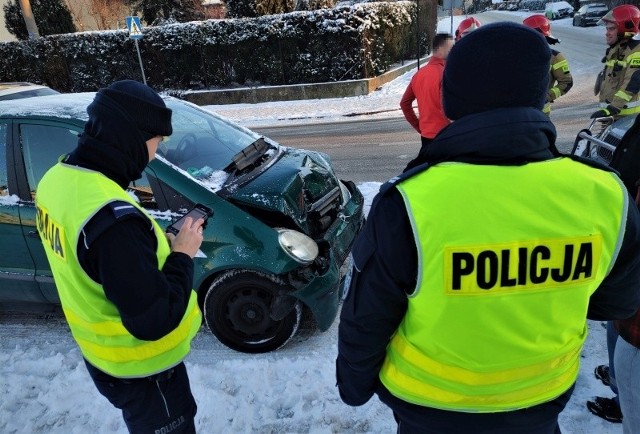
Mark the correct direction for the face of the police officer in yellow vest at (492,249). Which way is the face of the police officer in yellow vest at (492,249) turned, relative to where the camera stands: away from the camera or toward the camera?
away from the camera

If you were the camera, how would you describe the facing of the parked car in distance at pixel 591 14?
facing the viewer and to the left of the viewer

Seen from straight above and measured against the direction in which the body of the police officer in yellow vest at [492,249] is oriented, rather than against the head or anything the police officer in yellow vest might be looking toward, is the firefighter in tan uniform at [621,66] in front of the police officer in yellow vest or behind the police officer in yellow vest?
in front

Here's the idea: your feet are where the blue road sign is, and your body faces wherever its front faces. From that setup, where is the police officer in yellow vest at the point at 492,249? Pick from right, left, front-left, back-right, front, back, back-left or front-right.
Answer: front

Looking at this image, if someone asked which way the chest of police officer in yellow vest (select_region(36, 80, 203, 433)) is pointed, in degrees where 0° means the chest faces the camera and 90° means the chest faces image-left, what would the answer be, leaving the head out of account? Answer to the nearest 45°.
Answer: approximately 225°

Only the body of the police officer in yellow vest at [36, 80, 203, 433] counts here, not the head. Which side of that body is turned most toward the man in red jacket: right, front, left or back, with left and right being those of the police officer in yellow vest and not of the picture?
front

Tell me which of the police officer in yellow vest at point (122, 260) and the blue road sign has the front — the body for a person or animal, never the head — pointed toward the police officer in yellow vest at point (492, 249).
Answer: the blue road sign

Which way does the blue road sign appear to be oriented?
toward the camera

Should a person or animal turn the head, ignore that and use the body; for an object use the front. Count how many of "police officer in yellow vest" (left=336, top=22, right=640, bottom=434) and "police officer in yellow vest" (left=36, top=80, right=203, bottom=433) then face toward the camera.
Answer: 0

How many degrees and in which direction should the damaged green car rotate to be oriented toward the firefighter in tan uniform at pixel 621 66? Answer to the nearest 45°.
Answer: approximately 45° to its left

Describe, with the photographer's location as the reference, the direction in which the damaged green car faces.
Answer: facing the viewer and to the right of the viewer

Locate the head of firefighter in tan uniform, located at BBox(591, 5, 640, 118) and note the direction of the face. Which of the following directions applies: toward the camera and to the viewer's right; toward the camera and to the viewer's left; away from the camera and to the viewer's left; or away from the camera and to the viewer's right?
toward the camera and to the viewer's left

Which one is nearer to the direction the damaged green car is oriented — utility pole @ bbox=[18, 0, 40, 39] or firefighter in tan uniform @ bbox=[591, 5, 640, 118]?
the firefighter in tan uniform

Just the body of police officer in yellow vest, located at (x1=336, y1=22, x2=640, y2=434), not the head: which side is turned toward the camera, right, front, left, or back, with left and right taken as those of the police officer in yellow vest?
back

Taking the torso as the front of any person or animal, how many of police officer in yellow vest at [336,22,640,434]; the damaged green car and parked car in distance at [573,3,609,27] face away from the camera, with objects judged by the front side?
1
